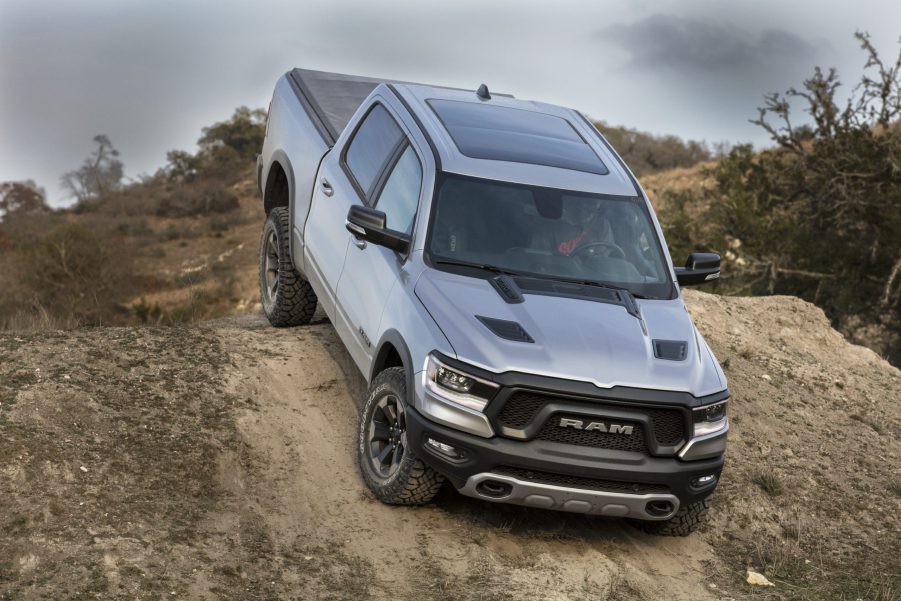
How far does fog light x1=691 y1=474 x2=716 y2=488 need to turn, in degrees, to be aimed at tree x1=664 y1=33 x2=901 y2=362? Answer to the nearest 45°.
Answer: approximately 135° to its left

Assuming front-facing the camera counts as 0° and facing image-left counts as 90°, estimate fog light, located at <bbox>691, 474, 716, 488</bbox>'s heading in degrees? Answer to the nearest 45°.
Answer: approximately 315°

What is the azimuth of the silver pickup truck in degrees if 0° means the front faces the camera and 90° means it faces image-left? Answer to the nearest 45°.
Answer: approximately 315°
